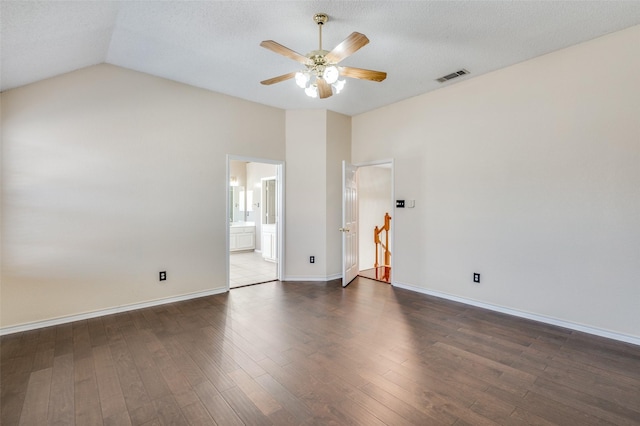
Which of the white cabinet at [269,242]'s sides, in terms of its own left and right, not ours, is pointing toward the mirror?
right

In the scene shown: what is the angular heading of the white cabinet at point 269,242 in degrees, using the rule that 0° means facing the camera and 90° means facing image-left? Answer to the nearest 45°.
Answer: approximately 45°

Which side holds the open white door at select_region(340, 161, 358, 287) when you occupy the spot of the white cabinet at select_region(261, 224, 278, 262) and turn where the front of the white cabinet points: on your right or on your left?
on your left

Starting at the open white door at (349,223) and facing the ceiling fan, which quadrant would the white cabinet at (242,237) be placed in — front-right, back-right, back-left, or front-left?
back-right

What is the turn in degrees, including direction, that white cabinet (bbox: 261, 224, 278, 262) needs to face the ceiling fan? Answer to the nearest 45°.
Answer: approximately 45° to its left

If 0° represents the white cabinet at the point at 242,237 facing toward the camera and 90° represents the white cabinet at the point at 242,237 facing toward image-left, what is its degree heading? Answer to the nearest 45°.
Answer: approximately 315°
